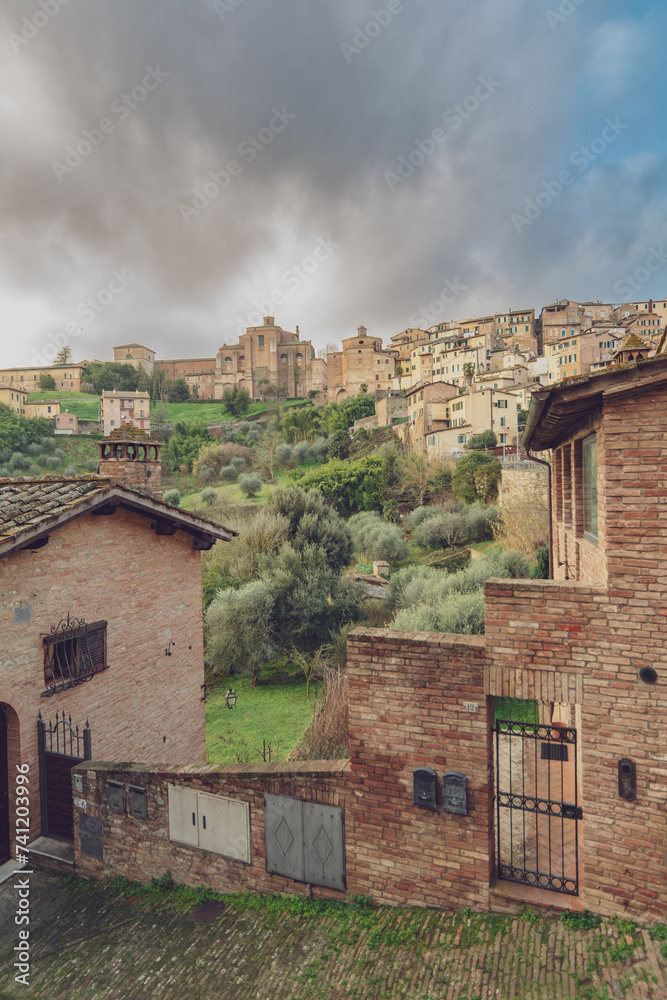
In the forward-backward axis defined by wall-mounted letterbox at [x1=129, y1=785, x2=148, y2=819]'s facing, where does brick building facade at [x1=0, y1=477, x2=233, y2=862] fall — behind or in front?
behind

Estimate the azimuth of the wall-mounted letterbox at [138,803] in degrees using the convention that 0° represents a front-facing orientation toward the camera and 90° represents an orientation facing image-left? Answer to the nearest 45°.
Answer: approximately 0°

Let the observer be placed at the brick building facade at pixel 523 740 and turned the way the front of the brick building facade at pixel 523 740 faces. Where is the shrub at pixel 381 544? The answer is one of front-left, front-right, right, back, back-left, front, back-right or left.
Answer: back

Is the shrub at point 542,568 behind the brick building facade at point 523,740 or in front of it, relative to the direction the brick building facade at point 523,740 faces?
behind

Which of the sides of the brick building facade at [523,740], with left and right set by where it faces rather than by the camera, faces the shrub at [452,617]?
back

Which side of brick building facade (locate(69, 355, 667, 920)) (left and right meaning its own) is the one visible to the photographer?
front

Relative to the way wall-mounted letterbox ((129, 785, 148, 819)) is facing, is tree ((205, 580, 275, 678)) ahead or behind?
behind

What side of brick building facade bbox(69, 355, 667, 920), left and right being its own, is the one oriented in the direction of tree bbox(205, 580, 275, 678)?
back

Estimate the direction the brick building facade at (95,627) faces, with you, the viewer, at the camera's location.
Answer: facing the viewer and to the right of the viewer

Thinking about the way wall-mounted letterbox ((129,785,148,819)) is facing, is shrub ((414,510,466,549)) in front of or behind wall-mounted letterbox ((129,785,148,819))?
behind

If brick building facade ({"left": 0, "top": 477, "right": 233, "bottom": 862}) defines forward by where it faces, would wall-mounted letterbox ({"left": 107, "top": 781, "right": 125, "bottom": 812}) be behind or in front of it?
in front

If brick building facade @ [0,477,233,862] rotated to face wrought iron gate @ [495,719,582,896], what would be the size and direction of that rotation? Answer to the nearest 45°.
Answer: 0° — it already faces it
